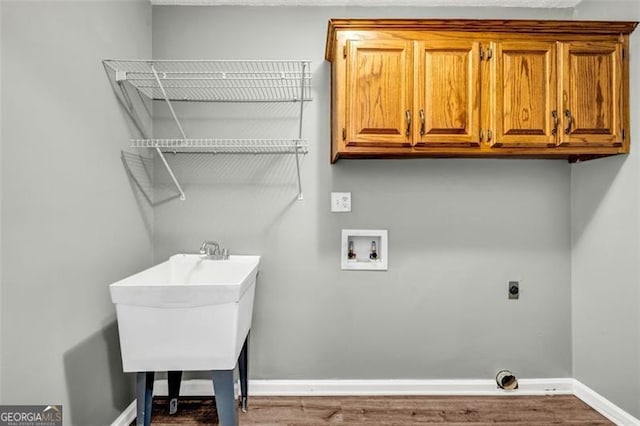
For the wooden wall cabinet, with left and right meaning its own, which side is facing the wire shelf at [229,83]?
right

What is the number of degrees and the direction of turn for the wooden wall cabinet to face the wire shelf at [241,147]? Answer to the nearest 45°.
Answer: approximately 90° to its right

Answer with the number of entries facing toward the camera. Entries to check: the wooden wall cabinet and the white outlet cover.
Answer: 2

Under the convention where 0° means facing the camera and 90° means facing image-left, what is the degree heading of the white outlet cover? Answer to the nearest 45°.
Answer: approximately 0°

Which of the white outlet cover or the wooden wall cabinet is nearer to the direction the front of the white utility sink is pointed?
the wooden wall cabinet

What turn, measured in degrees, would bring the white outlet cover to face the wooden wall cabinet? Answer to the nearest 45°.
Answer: approximately 45° to its left

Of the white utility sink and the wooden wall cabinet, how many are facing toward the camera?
2

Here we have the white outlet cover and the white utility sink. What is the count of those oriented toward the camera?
2

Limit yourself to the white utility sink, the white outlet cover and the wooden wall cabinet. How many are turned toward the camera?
3

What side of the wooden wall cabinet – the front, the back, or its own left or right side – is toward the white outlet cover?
right
